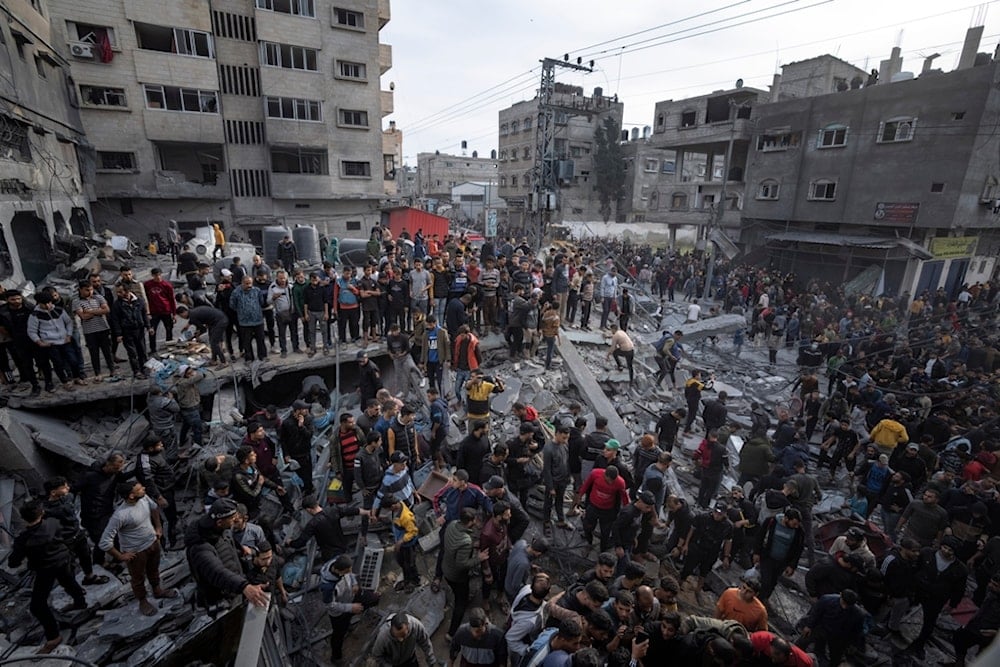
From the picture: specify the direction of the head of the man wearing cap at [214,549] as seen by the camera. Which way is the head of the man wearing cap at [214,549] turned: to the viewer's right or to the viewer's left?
to the viewer's right

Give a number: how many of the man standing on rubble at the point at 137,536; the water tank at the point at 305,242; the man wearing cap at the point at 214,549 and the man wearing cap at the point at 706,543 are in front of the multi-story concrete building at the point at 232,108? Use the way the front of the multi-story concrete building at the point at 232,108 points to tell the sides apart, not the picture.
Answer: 4

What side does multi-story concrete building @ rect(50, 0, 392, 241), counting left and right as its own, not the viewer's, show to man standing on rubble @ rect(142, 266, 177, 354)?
front

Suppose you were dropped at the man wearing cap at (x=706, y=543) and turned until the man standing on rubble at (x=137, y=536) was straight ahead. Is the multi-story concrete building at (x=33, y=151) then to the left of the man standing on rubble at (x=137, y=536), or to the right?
right

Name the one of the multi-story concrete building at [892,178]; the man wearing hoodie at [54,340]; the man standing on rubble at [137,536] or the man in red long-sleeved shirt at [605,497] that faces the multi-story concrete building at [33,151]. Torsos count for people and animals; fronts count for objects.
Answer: the multi-story concrete building at [892,178]

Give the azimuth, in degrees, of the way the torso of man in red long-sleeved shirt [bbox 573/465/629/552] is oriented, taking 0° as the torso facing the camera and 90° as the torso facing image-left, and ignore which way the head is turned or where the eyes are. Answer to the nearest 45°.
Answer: approximately 0°

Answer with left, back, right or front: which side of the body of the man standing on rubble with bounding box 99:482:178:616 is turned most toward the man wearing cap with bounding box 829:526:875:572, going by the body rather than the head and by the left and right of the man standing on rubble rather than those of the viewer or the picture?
front

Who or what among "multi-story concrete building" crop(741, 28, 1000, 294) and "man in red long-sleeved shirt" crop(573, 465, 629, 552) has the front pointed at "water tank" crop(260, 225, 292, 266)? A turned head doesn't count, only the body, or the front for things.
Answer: the multi-story concrete building

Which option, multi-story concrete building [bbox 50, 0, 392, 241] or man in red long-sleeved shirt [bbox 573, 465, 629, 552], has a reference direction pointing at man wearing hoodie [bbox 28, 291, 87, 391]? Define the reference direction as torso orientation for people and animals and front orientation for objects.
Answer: the multi-story concrete building

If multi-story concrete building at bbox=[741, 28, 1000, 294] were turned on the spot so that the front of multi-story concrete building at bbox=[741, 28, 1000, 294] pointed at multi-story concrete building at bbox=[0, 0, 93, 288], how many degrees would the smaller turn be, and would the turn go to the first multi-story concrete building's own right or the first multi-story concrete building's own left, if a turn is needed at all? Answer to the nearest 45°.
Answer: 0° — it already faces it

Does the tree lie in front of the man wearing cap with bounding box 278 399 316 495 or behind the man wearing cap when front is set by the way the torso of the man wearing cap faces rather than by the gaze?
behind
